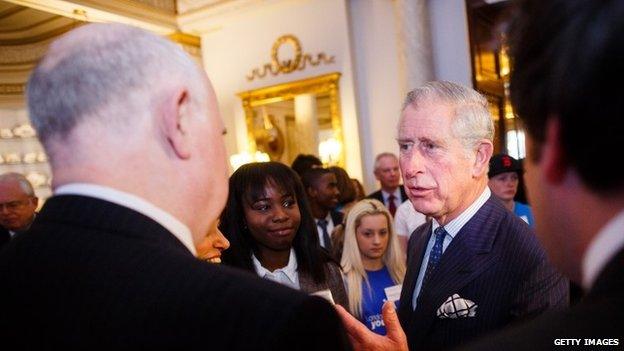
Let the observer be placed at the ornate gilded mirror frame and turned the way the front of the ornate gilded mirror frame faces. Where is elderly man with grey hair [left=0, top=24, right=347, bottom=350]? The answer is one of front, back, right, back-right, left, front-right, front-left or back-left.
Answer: front-left

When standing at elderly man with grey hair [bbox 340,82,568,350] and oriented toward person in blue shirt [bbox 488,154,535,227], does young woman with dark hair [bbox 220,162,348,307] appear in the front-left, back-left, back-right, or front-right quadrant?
front-left

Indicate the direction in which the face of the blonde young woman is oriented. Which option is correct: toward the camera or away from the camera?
toward the camera

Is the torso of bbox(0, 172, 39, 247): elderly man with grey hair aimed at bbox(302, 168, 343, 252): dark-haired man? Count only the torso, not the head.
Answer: no

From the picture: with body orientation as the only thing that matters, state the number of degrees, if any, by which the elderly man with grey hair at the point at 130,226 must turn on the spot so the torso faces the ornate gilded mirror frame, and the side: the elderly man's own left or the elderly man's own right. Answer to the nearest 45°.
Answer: approximately 45° to the elderly man's own left

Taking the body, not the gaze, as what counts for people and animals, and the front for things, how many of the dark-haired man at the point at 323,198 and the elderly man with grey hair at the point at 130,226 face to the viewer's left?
0

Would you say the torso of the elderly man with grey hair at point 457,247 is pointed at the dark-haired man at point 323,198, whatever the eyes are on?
no

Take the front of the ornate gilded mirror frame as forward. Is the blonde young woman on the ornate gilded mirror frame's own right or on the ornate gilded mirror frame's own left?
on the ornate gilded mirror frame's own left

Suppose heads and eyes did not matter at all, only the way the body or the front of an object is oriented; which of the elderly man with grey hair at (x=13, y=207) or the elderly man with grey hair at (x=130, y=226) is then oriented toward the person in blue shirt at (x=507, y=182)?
the elderly man with grey hair at (x=130, y=226)

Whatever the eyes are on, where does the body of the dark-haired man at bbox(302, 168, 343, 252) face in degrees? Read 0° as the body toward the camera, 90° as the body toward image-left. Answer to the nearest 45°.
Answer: approximately 315°

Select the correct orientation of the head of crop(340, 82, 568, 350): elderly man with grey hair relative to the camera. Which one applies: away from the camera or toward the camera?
toward the camera

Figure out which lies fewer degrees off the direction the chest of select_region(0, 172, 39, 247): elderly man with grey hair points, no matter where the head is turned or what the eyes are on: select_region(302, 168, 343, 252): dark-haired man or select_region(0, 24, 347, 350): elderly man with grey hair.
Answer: the elderly man with grey hair

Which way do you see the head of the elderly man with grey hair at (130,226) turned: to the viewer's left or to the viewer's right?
to the viewer's right

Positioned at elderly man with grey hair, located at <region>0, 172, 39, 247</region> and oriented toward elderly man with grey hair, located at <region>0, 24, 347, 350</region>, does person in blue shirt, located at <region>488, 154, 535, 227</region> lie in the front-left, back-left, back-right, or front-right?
front-left
